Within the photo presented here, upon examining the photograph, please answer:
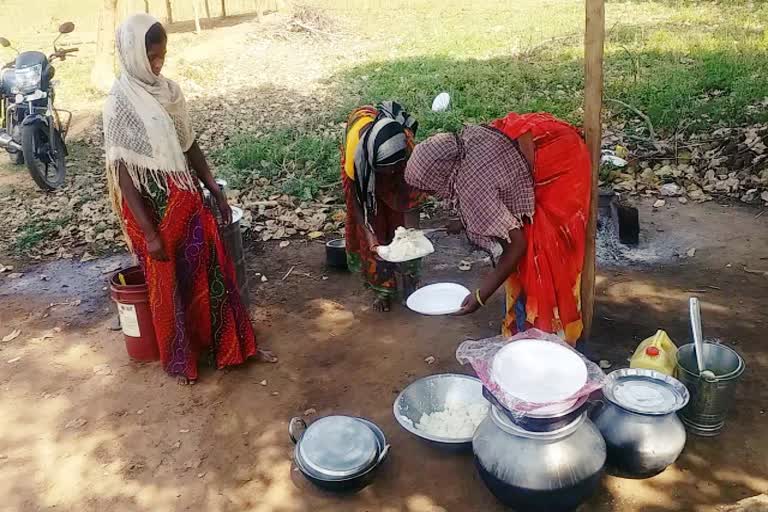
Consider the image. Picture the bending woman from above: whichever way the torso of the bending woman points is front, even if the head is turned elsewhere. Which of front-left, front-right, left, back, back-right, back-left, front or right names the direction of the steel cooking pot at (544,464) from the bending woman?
left

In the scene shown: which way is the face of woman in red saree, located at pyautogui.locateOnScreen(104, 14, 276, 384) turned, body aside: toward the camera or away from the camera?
toward the camera

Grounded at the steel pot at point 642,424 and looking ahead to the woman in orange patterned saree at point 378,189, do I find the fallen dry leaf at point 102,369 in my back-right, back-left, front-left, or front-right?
front-left

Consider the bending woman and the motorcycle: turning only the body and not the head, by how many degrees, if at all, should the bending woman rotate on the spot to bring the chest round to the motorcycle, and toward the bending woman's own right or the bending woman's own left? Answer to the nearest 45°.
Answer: approximately 45° to the bending woman's own right

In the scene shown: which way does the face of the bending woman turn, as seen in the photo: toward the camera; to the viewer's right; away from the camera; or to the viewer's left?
to the viewer's left

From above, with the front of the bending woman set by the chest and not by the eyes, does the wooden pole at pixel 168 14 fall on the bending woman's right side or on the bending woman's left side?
on the bending woman's right side

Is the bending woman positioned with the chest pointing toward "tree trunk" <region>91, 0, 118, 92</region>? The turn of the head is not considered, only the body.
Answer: no

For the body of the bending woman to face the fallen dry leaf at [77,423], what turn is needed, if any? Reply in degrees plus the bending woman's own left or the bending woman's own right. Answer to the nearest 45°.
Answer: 0° — they already face it

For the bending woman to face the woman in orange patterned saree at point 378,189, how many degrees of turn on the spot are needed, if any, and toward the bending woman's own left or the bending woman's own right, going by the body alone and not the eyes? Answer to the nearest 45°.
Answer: approximately 45° to the bending woman's own right

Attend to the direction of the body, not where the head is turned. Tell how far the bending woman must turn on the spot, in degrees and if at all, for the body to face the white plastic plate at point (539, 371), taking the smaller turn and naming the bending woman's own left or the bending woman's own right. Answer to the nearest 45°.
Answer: approximately 90° to the bending woman's own left

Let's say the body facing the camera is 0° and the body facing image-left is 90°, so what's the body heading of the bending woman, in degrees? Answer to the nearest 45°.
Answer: approximately 90°

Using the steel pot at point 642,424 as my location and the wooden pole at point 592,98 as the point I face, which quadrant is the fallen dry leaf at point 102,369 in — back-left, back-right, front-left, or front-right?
front-left
